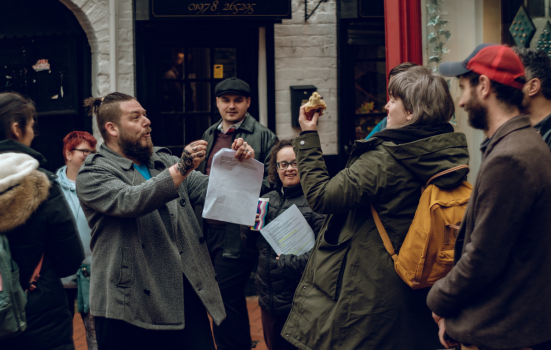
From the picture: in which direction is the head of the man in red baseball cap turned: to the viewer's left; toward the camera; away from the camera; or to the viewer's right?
to the viewer's left

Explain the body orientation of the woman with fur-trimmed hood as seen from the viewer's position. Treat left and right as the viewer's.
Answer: facing away from the viewer and to the right of the viewer

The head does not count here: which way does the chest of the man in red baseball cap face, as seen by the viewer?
to the viewer's left

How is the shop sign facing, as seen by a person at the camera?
facing the viewer

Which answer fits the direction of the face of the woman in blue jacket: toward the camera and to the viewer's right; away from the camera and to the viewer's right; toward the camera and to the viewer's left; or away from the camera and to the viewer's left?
toward the camera and to the viewer's right

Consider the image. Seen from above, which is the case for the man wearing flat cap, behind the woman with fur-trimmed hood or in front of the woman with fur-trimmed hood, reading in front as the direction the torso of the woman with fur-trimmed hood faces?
in front

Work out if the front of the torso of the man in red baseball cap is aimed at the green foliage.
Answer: no

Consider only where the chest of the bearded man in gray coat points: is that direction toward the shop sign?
no

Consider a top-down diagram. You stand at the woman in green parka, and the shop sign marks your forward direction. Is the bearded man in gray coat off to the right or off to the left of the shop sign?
left

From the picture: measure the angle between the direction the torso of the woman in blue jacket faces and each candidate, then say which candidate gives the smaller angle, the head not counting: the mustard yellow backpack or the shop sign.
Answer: the mustard yellow backpack

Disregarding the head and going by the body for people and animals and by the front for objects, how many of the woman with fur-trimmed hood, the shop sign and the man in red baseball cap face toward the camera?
1

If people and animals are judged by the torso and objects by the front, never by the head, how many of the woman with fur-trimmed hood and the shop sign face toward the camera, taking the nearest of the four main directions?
1

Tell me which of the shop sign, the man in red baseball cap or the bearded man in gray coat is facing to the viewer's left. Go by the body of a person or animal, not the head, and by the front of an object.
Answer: the man in red baseball cap

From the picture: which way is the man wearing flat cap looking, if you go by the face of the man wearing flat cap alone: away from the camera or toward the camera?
toward the camera

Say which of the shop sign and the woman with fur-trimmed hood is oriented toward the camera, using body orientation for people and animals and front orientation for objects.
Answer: the shop sign
